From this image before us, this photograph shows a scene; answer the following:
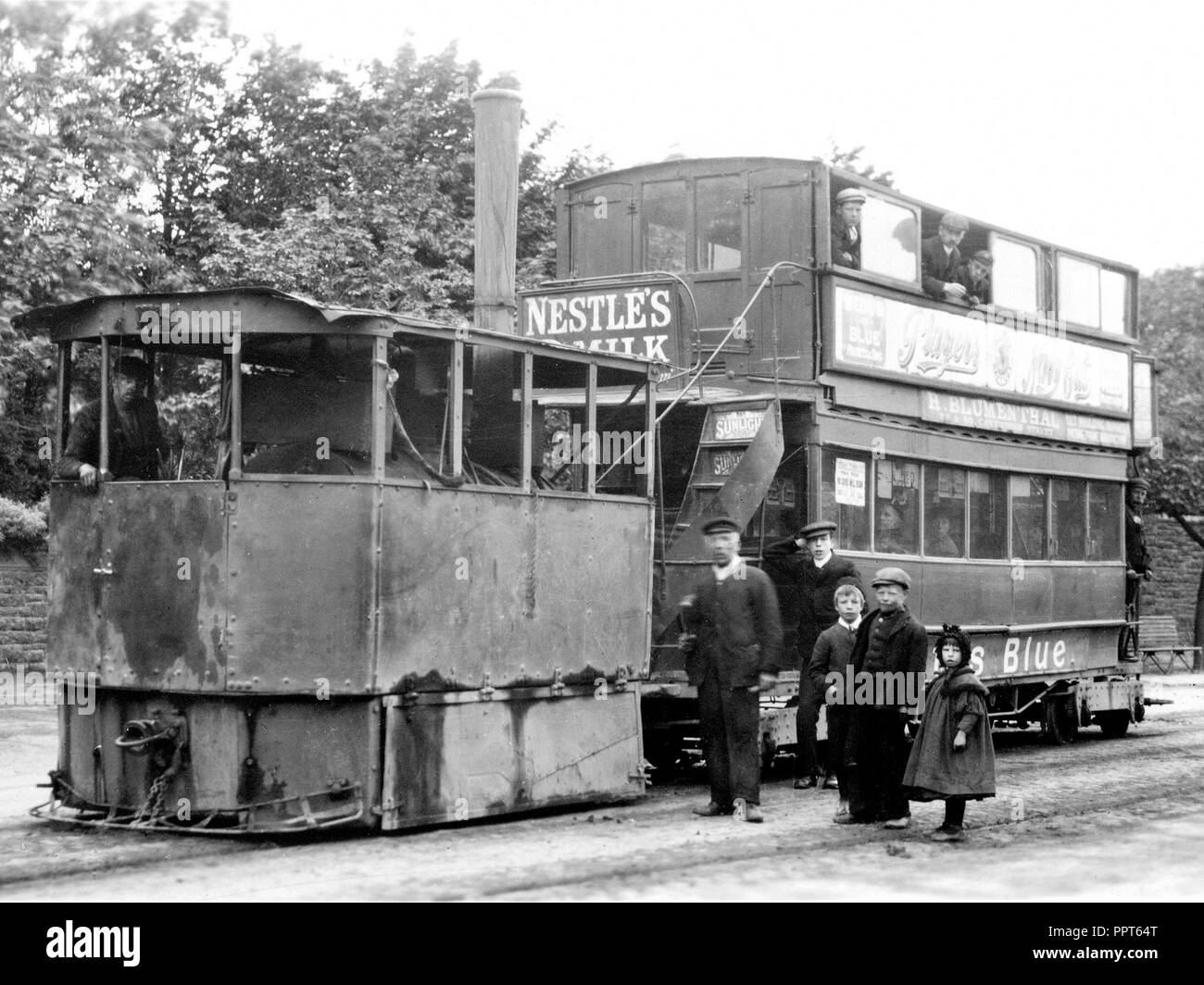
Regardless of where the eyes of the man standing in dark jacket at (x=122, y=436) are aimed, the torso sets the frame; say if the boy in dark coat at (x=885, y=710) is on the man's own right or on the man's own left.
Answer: on the man's own left

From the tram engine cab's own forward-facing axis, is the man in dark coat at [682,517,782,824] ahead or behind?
behind

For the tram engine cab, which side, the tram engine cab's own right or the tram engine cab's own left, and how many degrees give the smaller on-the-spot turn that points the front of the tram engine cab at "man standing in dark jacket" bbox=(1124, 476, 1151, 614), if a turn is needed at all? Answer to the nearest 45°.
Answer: approximately 180°

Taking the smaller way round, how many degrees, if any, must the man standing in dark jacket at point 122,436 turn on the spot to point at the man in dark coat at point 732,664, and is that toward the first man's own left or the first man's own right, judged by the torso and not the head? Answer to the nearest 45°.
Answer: approximately 90° to the first man's own left

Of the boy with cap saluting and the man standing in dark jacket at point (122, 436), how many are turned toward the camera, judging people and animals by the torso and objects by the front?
2

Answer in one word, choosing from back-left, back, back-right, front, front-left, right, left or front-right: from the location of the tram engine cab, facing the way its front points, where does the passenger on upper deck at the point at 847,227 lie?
back

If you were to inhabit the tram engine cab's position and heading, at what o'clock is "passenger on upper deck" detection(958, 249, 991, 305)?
The passenger on upper deck is roughly at 6 o'clock from the tram engine cab.
